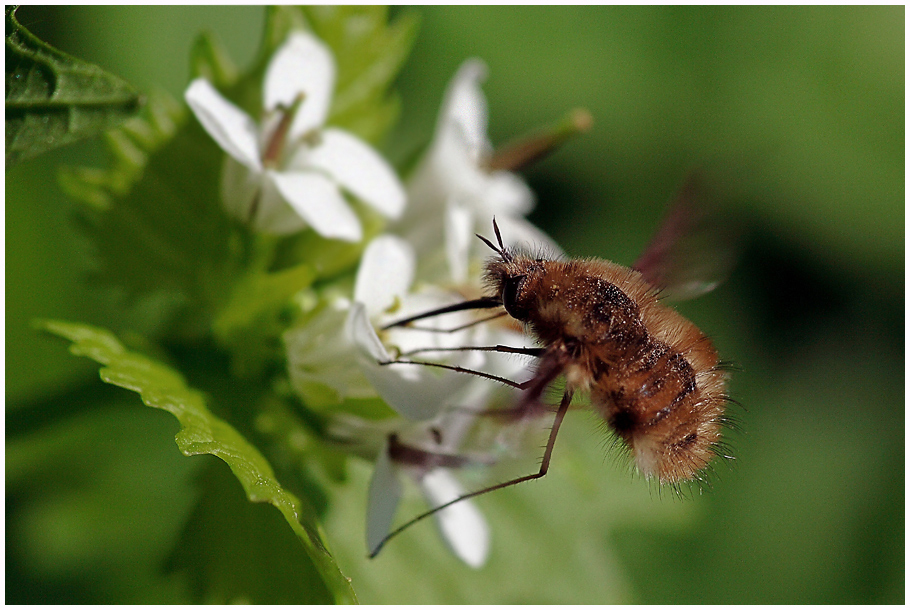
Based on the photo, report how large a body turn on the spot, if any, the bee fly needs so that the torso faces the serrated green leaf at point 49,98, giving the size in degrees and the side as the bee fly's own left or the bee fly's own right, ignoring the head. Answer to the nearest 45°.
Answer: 0° — it already faces it

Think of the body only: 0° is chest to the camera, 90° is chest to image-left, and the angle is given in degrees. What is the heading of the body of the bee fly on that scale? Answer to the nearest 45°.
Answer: approximately 90°

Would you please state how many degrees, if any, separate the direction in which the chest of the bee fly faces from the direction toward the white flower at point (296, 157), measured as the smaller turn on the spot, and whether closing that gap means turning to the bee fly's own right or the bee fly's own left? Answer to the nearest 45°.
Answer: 0° — it already faces it

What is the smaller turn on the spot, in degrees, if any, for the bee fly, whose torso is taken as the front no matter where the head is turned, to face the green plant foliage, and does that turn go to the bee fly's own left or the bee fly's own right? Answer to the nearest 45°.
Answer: approximately 45° to the bee fly's own right
